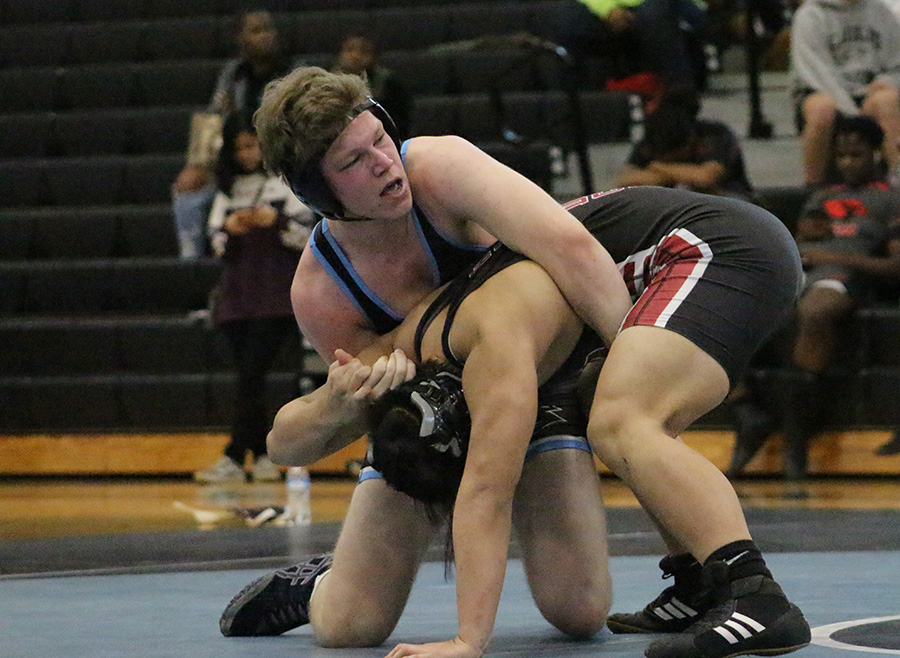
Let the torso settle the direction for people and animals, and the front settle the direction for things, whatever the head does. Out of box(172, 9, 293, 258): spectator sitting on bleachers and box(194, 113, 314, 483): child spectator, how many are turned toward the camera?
2

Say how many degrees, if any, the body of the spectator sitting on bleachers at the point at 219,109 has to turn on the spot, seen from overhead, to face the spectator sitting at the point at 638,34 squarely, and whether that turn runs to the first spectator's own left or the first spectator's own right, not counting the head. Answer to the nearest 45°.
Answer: approximately 90° to the first spectator's own left

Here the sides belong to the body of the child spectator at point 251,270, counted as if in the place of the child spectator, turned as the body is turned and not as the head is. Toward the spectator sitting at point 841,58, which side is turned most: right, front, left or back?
left

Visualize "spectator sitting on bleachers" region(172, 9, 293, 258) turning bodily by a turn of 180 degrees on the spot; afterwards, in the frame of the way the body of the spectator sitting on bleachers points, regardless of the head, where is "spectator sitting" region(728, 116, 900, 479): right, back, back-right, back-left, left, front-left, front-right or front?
back-right

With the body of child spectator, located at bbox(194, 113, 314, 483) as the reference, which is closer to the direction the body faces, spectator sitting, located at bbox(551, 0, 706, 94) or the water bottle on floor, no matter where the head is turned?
the water bottle on floor

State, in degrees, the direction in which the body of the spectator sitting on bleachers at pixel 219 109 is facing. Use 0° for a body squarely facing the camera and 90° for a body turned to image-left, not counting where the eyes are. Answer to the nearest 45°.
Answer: approximately 0°

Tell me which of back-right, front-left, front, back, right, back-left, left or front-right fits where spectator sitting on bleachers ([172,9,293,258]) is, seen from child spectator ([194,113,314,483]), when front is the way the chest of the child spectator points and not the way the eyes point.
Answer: back

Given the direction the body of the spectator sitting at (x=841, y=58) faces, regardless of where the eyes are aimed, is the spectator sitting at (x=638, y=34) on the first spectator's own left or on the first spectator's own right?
on the first spectator's own right

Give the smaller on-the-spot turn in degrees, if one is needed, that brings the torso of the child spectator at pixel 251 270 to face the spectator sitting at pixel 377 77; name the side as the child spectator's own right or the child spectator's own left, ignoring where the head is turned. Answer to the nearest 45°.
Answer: approximately 135° to the child spectator's own left

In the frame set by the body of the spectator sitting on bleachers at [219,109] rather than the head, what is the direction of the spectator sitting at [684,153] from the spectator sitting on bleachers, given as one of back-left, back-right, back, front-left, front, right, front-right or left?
front-left
